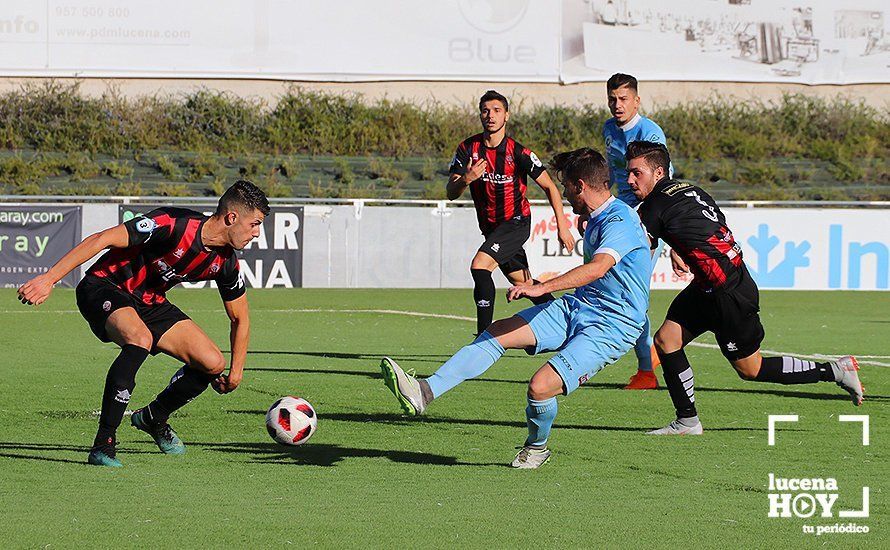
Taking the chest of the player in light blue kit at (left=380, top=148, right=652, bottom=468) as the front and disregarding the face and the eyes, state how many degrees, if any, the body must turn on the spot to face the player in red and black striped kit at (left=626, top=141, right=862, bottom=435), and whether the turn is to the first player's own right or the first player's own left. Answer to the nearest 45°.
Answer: approximately 135° to the first player's own right

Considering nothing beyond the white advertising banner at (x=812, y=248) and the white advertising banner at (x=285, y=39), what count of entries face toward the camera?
2

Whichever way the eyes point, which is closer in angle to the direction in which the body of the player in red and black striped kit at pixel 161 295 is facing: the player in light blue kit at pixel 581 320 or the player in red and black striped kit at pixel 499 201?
the player in light blue kit

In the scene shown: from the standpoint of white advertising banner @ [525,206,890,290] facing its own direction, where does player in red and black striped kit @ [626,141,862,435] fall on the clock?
The player in red and black striped kit is roughly at 12 o'clock from the white advertising banner.

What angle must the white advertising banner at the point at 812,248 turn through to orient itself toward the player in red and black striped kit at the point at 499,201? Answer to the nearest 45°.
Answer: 0° — it already faces them

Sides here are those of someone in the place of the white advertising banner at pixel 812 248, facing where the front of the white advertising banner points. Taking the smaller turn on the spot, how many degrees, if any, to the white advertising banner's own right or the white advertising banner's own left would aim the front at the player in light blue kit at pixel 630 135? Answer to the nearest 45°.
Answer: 0° — it already faces them

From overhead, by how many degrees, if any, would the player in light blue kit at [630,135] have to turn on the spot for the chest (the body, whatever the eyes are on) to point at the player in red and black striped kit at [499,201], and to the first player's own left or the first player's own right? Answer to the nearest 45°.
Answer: approximately 90° to the first player's own right

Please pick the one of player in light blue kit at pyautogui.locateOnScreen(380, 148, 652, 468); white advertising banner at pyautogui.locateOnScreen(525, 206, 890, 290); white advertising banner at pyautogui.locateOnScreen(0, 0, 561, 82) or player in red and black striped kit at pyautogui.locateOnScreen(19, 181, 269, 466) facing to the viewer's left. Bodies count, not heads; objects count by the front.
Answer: the player in light blue kit

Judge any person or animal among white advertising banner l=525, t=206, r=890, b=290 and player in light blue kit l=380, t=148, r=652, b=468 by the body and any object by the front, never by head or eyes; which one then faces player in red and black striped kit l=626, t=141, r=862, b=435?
the white advertising banner

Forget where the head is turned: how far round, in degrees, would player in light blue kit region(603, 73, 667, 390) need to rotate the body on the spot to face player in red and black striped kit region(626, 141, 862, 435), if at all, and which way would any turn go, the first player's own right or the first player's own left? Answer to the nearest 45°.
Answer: approximately 45° to the first player's own left

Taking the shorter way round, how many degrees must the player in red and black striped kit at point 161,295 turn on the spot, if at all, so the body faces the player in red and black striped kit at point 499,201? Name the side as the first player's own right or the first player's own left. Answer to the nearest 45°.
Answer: approximately 90° to the first player's own left

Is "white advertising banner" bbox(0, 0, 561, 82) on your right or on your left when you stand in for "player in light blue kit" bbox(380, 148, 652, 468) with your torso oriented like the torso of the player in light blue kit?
on your right

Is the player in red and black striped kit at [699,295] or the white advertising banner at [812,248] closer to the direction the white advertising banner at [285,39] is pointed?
the player in red and black striped kit

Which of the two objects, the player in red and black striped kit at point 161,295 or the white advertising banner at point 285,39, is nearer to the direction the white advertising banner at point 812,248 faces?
the player in red and black striped kit

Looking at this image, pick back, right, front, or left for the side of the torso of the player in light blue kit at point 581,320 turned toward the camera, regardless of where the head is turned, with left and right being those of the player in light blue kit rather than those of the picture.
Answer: left
